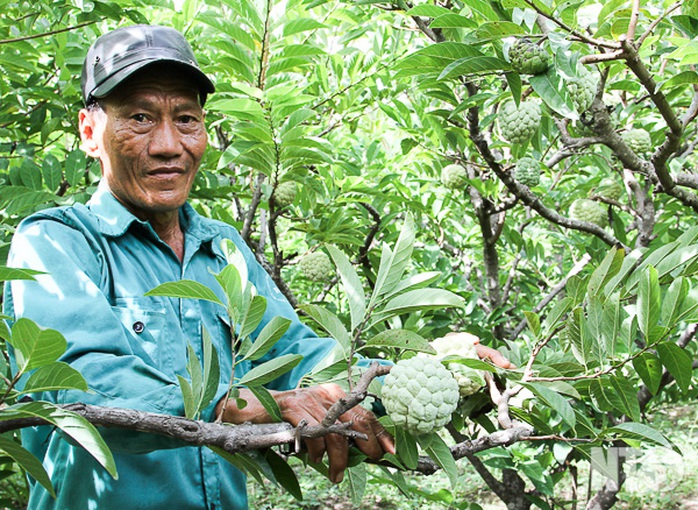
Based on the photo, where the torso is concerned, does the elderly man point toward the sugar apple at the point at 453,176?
no

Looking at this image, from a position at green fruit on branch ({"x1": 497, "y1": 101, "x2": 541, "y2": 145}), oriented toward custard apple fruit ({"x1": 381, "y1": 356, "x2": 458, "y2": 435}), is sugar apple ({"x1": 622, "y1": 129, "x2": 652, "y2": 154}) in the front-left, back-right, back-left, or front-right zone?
back-left

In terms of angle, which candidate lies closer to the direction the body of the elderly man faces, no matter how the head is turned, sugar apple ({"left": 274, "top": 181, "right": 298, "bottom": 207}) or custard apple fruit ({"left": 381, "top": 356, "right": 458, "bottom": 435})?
the custard apple fruit

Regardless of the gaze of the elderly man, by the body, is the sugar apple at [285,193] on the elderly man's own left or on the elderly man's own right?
on the elderly man's own left

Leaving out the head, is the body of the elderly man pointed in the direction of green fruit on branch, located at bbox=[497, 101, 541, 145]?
no

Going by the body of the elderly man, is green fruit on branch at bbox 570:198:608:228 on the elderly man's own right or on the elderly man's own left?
on the elderly man's own left

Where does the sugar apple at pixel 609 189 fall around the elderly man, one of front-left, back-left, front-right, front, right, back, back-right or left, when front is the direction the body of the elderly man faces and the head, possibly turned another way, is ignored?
left
